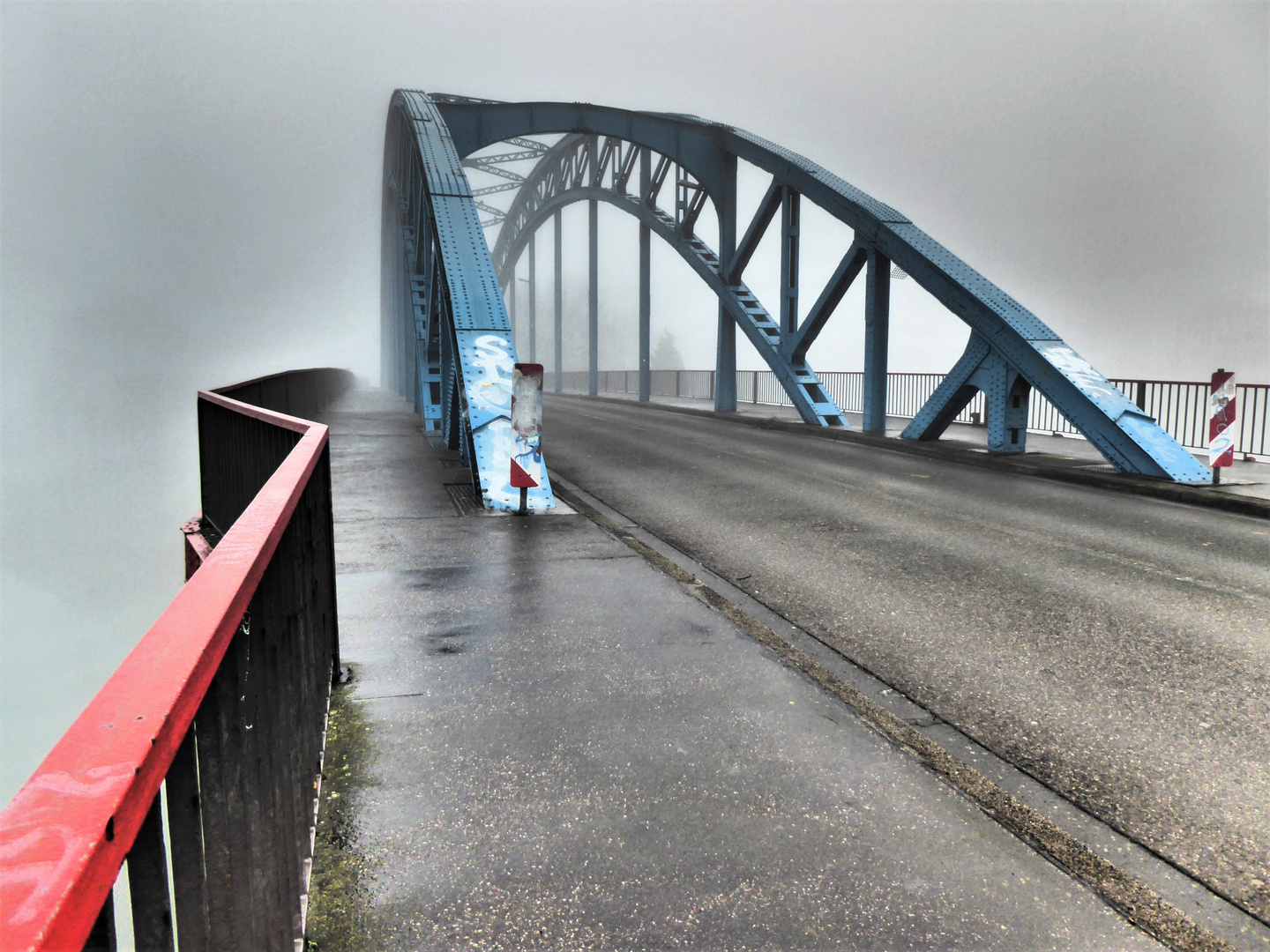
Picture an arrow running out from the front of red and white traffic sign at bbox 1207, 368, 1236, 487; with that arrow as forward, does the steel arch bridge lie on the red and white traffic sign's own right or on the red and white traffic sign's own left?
on the red and white traffic sign's own right

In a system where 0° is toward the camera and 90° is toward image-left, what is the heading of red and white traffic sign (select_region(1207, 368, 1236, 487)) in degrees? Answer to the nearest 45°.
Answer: approximately 0°

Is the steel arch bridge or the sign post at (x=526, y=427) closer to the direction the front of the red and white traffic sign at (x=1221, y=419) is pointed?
the sign post

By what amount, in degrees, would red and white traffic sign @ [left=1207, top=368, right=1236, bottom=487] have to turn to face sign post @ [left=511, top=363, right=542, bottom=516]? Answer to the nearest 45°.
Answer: approximately 45° to its right
